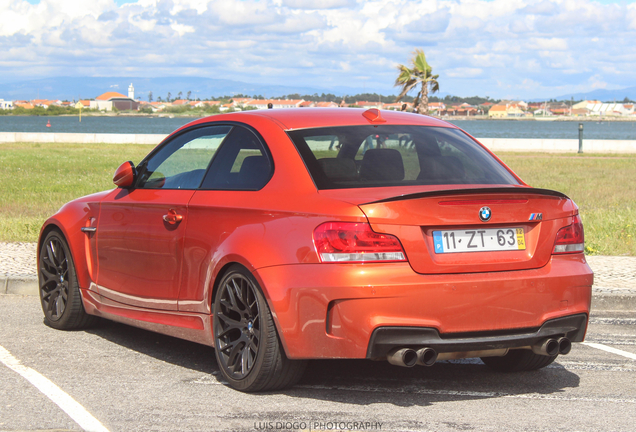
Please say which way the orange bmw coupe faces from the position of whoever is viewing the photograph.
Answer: facing away from the viewer and to the left of the viewer

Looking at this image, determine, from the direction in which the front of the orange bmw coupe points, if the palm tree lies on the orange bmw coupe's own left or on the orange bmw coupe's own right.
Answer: on the orange bmw coupe's own right
